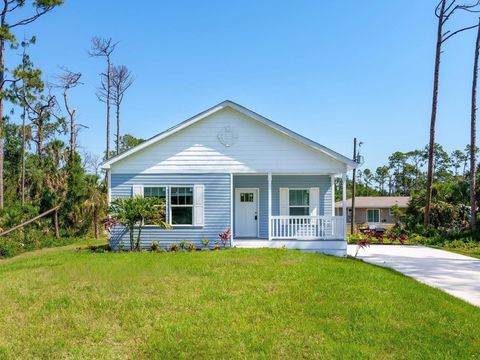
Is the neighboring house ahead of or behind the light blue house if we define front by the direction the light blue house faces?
behind

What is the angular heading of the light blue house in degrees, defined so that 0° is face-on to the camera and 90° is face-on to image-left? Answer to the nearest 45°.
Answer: approximately 0°
